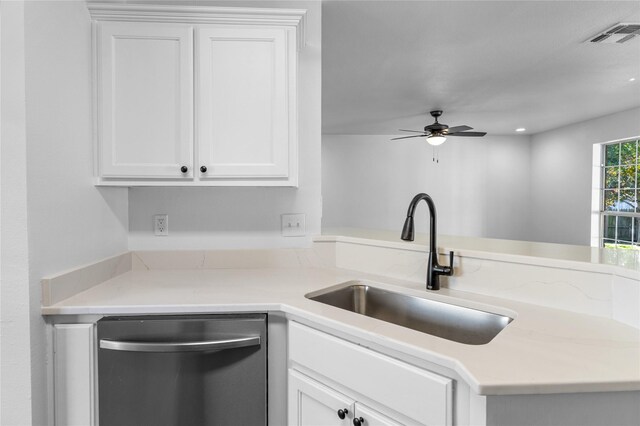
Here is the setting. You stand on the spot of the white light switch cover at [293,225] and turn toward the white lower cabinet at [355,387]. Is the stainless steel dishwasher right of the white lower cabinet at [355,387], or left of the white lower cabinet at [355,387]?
right

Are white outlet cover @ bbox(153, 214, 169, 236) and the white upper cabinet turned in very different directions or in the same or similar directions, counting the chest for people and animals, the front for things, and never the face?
same or similar directions

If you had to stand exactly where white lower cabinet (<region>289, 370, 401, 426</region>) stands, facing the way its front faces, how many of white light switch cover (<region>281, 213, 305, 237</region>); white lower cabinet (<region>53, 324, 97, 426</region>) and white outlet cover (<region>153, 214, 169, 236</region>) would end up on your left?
0

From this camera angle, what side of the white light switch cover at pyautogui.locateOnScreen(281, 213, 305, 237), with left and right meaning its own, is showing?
front

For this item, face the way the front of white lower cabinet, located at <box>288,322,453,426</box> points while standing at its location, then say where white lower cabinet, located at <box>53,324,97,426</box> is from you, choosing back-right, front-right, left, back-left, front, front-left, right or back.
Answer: front-right

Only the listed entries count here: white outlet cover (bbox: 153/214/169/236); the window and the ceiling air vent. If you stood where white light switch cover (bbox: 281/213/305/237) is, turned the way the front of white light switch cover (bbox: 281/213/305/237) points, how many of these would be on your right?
1

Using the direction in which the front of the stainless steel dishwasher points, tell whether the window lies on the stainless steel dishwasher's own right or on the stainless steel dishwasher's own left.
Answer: on the stainless steel dishwasher's own left

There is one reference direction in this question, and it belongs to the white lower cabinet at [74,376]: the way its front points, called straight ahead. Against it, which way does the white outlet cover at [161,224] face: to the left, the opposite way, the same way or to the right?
the same way

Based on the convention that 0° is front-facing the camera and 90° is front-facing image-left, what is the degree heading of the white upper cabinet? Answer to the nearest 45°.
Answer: approximately 0°

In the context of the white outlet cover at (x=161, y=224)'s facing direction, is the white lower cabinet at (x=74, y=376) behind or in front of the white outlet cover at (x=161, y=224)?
in front

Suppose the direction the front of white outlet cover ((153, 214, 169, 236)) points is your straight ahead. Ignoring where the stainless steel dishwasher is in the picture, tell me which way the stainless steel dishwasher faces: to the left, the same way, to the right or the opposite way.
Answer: the same way

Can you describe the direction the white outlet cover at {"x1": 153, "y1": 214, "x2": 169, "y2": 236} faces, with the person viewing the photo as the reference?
facing the viewer

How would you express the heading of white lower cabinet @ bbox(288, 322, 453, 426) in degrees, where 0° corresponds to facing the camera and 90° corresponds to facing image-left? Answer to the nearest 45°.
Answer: approximately 45°

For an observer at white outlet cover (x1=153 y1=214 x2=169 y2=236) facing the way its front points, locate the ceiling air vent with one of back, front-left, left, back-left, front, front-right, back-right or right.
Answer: left

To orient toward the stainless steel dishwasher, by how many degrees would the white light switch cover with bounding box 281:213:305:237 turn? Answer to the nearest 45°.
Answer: approximately 45° to its right

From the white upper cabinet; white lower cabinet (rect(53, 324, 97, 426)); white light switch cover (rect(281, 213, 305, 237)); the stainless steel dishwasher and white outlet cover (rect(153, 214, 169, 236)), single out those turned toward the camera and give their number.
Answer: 5
